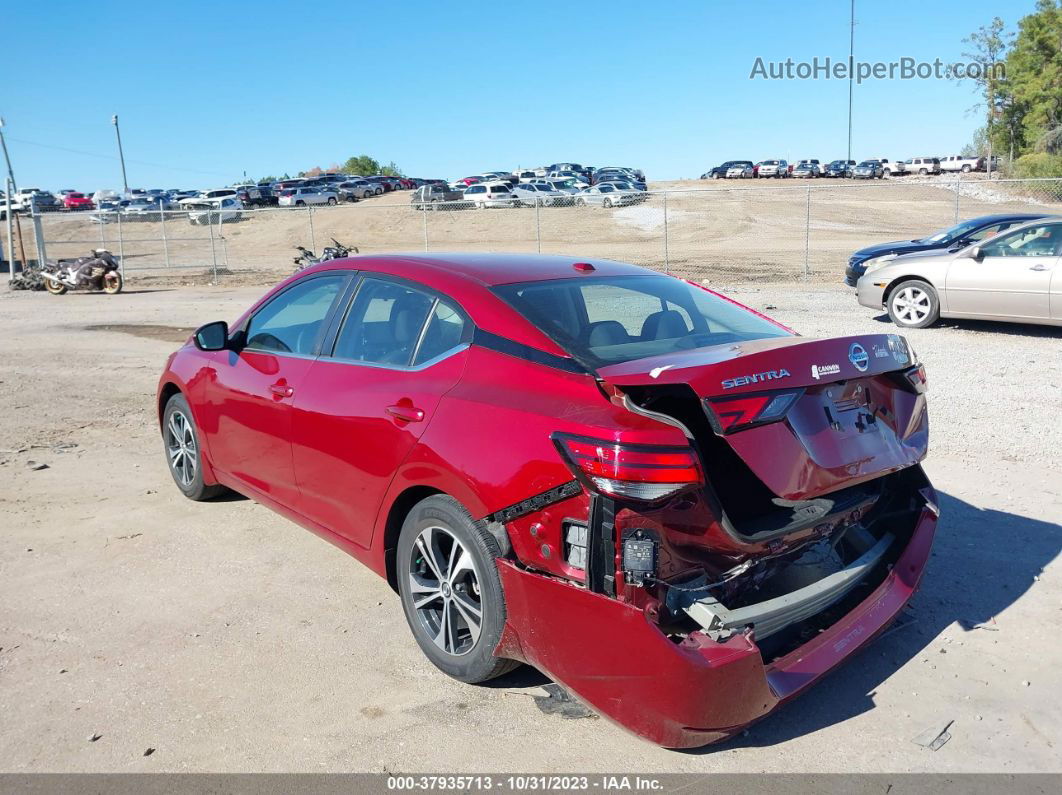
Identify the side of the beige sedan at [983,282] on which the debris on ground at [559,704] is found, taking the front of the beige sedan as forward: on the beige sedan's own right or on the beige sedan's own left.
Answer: on the beige sedan's own left

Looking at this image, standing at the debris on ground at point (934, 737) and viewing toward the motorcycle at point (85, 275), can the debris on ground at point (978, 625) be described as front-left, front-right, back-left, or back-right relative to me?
front-right

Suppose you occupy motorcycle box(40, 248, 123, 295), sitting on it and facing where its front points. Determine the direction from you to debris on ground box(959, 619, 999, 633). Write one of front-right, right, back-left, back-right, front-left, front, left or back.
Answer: right

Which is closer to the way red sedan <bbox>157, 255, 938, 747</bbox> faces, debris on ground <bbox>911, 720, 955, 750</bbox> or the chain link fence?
the chain link fence

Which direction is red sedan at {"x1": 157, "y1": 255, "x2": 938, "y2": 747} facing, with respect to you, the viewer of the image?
facing away from the viewer and to the left of the viewer

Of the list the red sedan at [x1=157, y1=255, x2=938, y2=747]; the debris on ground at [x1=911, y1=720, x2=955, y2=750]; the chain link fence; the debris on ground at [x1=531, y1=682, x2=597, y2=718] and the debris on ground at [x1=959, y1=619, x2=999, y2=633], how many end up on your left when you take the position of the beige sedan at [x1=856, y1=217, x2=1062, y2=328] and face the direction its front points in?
4

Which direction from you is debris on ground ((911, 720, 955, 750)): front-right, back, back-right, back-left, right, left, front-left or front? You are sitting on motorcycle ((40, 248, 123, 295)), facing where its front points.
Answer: right

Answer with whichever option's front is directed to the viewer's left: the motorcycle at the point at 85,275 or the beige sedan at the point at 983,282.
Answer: the beige sedan

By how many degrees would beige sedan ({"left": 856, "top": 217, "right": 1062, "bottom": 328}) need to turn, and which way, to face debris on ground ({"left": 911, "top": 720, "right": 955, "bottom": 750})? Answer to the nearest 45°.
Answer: approximately 90° to its left

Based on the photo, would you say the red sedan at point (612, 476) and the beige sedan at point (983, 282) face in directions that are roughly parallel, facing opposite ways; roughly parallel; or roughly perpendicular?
roughly parallel

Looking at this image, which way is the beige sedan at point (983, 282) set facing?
to the viewer's left

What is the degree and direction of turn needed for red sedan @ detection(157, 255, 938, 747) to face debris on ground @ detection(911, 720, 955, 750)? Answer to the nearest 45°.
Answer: approximately 135° to its right

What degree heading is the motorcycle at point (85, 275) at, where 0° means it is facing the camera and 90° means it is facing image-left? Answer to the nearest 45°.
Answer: approximately 270°
